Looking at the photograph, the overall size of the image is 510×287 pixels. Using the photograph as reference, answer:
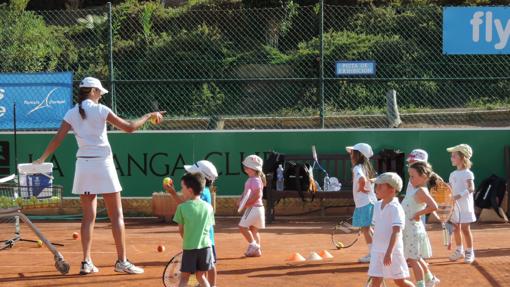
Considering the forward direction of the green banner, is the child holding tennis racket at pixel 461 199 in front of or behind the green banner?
in front

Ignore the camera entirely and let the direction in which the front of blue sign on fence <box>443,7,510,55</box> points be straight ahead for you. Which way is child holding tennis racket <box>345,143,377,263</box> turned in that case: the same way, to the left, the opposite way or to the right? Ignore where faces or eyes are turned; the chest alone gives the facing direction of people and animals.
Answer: to the right

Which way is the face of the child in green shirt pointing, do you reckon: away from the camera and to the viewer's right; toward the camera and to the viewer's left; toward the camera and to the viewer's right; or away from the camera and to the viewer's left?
away from the camera and to the viewer's left

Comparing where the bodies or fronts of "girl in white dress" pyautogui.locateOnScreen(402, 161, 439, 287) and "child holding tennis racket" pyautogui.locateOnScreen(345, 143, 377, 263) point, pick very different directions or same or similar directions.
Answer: same or similar directions

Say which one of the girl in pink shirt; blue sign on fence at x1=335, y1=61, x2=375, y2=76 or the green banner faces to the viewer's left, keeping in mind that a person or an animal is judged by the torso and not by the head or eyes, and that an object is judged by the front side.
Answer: the girl in pink shirt

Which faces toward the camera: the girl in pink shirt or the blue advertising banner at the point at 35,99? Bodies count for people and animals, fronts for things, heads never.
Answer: the blue advertising banner

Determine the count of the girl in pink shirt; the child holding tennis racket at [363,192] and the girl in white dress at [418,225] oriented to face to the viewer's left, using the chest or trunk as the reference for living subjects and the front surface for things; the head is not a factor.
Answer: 3

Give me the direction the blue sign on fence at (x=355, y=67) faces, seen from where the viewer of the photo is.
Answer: facing the viewer

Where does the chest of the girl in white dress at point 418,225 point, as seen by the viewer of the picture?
to the viewer's left

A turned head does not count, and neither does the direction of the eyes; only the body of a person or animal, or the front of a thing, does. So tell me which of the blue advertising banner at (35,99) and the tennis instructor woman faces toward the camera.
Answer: the blue advertising banner

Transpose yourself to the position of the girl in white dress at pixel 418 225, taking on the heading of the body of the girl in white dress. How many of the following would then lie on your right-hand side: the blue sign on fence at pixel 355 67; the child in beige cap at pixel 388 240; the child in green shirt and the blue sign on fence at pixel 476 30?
2

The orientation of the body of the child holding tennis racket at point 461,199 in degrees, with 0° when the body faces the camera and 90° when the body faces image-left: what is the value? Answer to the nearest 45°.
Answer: approximately 45°

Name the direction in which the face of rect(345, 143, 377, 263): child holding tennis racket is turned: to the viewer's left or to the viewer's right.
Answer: to the viewer's left

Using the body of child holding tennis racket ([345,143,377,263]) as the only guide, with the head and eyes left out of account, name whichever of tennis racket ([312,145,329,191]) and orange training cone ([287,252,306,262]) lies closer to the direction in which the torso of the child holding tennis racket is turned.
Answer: the orange training cone
